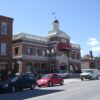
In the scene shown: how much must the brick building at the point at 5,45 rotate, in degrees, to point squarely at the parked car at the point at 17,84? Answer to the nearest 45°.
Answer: approximately 45° to its right

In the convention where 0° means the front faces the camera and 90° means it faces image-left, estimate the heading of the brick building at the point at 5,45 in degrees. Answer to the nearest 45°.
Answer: approximately 315°

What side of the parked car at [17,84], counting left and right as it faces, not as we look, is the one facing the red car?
back

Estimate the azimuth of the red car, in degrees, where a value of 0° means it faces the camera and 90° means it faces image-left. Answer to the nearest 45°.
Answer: approximately 45°

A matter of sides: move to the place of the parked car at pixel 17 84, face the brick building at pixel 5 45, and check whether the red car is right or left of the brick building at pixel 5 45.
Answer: right

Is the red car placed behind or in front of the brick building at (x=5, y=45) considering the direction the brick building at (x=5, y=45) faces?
in front

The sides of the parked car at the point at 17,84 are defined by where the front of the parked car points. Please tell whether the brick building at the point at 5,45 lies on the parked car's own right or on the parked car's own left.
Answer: on the parked car's own right

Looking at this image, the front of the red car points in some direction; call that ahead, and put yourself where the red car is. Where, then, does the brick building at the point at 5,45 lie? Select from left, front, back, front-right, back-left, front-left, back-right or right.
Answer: right

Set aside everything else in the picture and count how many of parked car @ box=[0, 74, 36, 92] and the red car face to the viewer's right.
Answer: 0

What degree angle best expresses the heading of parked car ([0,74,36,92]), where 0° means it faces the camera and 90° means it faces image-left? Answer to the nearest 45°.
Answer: approximately 45°

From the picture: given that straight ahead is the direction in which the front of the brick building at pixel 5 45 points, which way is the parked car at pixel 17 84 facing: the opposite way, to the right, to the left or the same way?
to the right

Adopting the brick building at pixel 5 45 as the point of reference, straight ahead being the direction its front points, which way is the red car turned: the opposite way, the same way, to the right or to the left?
to the right

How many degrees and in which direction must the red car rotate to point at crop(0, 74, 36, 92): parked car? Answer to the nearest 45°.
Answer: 0° — it already faces it
